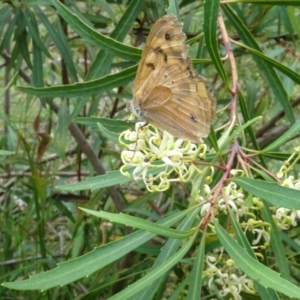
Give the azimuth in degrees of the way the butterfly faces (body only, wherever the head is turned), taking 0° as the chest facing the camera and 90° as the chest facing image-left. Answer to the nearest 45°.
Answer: approximately 90°
